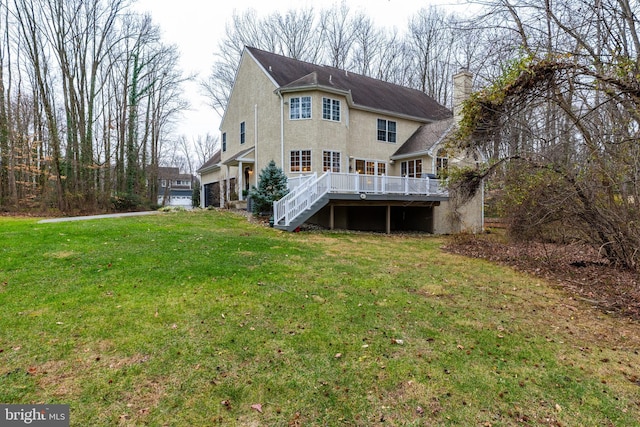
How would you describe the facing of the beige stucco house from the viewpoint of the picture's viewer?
facing away from the viewer and to the left of the viewer

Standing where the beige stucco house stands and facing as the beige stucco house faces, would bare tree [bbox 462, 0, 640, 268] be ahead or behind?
behind
